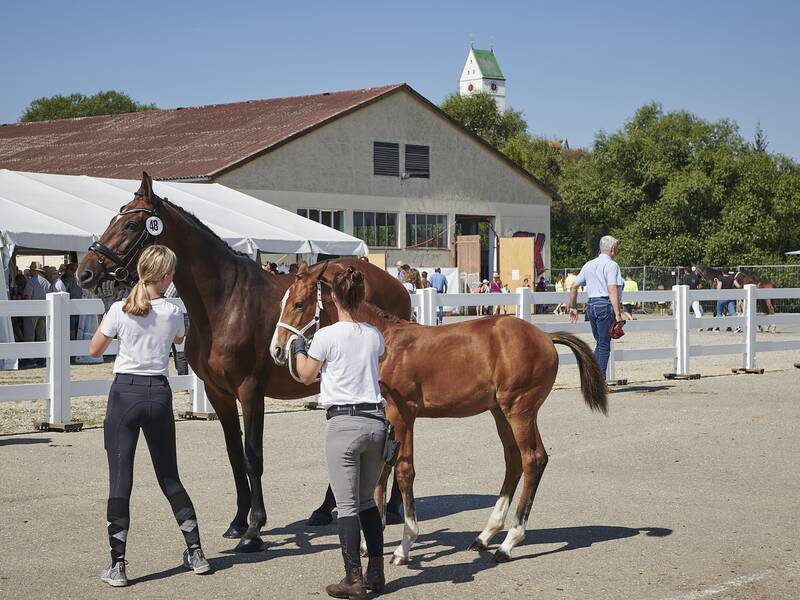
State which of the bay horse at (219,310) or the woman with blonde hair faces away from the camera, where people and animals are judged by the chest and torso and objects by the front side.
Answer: the woman with blonde hair

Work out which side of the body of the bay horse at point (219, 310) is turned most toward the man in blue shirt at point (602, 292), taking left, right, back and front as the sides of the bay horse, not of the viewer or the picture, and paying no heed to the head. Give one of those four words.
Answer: back

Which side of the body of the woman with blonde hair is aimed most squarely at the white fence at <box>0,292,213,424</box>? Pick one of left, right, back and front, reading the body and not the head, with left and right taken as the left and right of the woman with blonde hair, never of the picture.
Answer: front

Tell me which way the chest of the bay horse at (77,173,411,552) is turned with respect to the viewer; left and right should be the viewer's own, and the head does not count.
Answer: facing the viewer and to the left of the viewer

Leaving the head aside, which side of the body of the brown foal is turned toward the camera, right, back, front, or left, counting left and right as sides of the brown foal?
left

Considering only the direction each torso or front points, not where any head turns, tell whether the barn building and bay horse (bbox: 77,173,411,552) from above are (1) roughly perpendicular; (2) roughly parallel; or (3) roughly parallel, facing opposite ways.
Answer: roughly perpendicular

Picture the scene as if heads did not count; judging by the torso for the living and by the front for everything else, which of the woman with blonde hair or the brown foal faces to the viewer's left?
the brown foal

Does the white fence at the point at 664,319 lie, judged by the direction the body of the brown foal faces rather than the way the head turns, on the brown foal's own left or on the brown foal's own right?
on the brown foal's own right

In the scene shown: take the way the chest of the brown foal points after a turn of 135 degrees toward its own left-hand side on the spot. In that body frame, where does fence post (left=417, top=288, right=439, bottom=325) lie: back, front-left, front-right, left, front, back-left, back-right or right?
back-left

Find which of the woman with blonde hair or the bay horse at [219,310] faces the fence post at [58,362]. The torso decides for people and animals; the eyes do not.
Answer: the woman with blonde hair

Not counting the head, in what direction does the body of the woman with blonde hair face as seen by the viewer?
away from the camera

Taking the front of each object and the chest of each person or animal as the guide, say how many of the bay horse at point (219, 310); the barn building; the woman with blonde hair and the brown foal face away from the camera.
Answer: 1

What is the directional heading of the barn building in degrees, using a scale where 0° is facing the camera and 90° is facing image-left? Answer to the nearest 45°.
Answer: approximately 315°

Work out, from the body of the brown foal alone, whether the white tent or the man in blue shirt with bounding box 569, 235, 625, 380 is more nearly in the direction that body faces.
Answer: the white tent

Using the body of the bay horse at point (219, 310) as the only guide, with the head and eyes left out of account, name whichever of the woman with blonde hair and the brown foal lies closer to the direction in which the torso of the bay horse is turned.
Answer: the woman with blonde hair

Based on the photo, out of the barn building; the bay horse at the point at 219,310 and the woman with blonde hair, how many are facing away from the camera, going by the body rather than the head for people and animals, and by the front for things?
1

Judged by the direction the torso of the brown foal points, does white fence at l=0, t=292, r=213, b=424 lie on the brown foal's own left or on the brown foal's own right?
on the brown foal's own right
